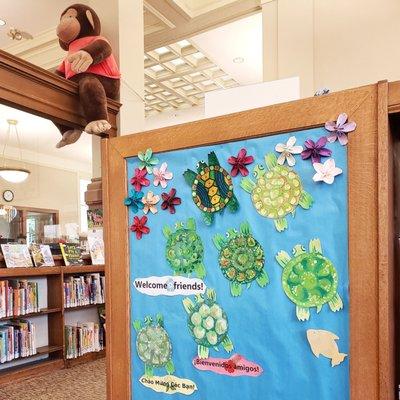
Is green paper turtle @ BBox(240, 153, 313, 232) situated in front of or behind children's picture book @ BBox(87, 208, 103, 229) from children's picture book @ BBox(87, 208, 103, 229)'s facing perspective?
in front

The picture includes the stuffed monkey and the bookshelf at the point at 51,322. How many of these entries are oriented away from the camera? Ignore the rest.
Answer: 0

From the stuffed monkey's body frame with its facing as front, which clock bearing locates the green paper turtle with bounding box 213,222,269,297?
The green paper turtle is roughly at 10 o'clock from the stuffed monkey.

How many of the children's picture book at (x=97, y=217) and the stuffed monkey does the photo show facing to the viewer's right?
0

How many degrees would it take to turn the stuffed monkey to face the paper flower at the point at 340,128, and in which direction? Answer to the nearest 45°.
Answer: approximately 45° to its left

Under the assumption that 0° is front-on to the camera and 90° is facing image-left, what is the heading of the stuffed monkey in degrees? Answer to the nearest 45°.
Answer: approximately 45°

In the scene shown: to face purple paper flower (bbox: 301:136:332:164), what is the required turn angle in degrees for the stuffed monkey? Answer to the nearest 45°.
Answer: approximately 45° to its left

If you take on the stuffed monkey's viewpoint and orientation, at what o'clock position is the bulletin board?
The bulletin board is roughly at 10 o'clock from the stuffed monkey.
